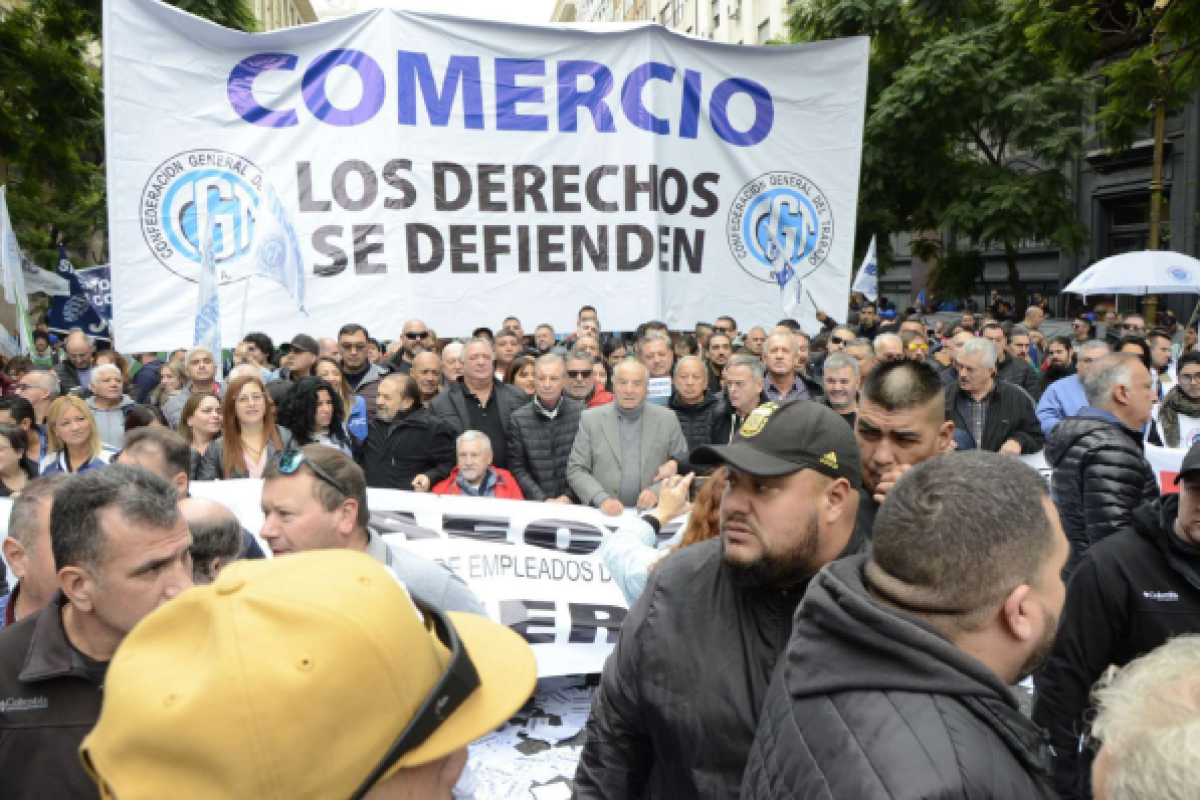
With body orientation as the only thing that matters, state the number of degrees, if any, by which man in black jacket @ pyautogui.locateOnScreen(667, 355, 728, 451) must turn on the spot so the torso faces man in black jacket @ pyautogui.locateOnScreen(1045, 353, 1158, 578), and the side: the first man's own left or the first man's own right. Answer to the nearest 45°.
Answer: approximately 45° to the first man's own left

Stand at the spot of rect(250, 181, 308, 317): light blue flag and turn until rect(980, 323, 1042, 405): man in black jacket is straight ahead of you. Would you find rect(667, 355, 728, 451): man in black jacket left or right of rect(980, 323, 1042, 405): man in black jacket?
right

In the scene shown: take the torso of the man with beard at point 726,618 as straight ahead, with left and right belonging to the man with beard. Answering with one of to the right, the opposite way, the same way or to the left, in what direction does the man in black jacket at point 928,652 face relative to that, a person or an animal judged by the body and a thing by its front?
the opposite way

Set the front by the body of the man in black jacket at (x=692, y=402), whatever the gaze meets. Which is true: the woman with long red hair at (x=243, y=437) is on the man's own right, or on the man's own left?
on the man's own right

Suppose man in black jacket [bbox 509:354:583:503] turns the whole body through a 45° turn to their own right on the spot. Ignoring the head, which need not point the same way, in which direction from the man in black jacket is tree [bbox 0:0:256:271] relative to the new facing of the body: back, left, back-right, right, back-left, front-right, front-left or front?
right

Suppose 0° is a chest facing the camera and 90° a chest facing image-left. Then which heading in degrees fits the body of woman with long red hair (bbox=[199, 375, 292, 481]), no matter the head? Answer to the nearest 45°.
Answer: approximately 0°

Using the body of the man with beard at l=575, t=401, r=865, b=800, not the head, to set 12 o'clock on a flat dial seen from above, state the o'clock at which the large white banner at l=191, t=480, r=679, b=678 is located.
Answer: The large white banner is roughly at 4 o'clock from the man with beard.

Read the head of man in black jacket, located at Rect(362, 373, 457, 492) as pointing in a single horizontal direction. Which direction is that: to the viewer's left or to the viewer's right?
to the viewer's left

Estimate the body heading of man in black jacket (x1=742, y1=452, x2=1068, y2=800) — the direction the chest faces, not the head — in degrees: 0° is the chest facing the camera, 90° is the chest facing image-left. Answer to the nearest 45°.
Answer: approximately 225°

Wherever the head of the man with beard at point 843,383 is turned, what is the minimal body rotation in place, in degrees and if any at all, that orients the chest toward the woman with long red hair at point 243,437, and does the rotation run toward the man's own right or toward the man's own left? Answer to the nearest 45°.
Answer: approximately 90° to the man's own right

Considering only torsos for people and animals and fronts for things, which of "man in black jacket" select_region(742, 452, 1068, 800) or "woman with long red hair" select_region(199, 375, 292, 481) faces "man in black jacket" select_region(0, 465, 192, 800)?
the woman with long red hair

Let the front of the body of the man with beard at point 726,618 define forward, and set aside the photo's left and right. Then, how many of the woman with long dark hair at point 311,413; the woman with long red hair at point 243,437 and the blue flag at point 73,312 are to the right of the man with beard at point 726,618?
3
